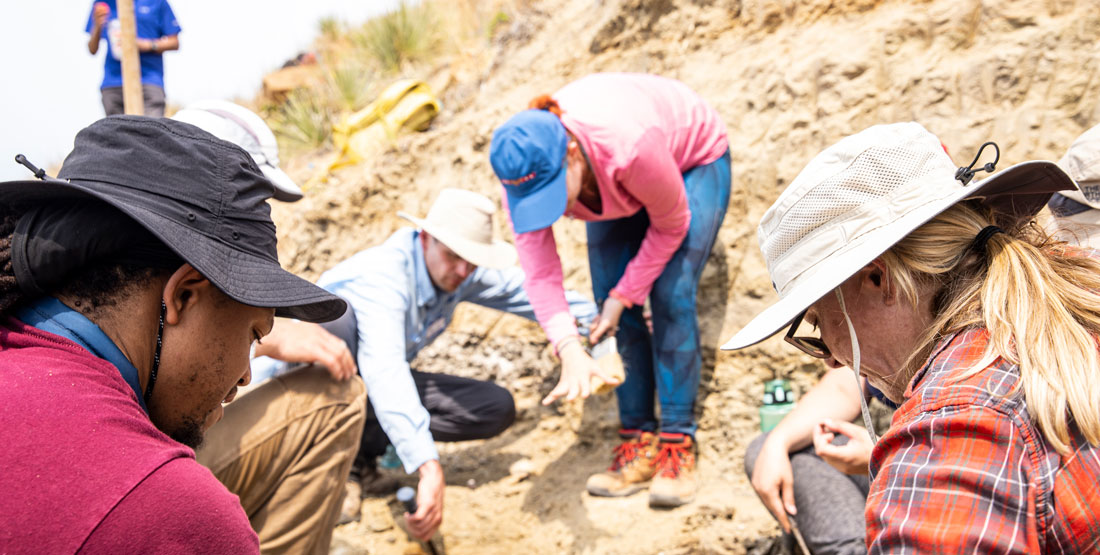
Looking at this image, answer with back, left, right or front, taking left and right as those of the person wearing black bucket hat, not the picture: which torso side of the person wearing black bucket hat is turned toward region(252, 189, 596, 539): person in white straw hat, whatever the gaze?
front

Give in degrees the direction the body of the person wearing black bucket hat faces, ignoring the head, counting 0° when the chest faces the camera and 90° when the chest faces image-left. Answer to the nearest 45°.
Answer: approximately 225°

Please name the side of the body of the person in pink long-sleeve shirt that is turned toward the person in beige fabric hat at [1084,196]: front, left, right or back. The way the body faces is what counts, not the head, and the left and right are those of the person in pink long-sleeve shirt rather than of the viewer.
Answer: left

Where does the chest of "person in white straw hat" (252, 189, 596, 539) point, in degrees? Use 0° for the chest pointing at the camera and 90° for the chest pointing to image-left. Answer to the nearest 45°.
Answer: approximately 315°

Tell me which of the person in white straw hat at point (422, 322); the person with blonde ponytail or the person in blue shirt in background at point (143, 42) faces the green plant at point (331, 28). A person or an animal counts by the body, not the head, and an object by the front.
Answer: the person with blonde ponytail

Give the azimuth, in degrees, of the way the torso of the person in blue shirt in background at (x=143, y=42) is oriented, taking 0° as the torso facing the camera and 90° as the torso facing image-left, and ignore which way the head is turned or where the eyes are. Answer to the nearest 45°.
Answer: approximately 0°

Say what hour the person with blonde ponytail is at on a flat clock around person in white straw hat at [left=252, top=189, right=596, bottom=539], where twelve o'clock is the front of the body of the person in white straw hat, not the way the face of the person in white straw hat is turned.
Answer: The person with blonde ponytail is roughly at 1 o'clock from the person in white straw hat.

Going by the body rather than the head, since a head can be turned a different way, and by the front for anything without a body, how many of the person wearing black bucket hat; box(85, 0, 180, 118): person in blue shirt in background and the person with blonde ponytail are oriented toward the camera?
1

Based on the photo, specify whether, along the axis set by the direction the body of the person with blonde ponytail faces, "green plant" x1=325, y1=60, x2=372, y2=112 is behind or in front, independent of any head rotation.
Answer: in front

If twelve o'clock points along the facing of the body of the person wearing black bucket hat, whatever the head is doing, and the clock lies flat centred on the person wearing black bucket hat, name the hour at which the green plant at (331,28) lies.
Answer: The green plant is roughly at 11 o'clock from the person wearing black bucket hat.

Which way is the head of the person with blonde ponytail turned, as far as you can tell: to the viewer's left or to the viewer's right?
to the viewer's left

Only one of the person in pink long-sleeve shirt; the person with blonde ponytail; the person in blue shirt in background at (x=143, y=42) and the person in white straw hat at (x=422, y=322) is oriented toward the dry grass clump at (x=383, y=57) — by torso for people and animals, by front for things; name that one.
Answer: the person with blonde ponytail

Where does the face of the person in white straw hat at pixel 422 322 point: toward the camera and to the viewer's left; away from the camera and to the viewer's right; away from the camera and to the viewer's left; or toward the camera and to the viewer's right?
toward the camera and to the viewer's right
